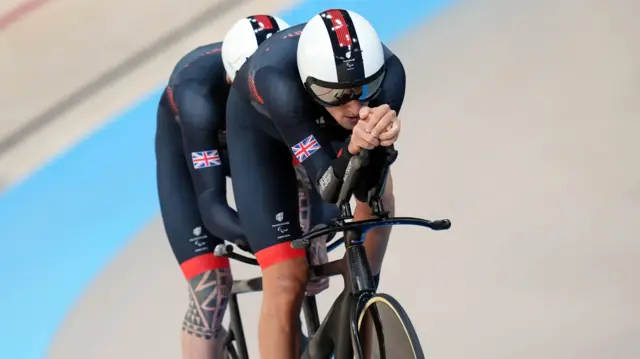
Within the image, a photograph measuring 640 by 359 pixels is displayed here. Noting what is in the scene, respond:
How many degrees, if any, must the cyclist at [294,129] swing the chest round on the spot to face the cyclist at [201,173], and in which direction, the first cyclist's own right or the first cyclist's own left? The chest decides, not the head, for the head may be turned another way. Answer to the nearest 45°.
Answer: approximately 180°

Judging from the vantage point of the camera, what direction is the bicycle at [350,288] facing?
facing the viewer and to the right of the viewer
